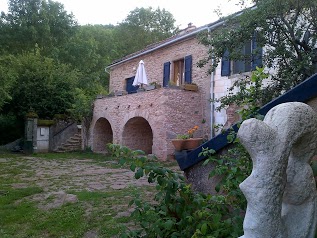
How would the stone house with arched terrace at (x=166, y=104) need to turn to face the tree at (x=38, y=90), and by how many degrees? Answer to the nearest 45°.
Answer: approximately 90° to its right

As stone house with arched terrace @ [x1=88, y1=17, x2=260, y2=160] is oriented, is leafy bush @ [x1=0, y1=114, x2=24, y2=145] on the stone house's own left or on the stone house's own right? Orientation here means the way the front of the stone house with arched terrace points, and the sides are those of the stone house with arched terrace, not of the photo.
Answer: on the stone house's own right

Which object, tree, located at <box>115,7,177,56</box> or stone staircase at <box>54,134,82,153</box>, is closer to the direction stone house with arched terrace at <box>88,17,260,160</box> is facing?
the stone staircase

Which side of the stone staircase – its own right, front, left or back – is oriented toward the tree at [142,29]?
back

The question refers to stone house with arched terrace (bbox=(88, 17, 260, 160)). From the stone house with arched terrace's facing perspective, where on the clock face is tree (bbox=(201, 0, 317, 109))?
The tree is roughly at 10 o'clock from the stone house with arched terrace.

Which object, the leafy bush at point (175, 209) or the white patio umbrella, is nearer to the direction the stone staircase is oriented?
the leafy bush

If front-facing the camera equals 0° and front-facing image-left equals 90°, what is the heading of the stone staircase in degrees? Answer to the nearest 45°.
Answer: approximately 45°

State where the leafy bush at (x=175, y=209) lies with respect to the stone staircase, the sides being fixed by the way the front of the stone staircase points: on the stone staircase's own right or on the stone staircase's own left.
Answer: on the stone staircase's own left

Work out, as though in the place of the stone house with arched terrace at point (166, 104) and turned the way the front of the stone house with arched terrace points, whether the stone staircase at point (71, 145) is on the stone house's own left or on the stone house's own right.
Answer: on the stone house's own right

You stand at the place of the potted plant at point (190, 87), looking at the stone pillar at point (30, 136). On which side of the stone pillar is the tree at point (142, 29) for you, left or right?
right

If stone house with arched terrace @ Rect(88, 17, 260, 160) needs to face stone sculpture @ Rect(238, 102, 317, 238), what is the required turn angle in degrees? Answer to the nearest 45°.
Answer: approximately 45° to its left

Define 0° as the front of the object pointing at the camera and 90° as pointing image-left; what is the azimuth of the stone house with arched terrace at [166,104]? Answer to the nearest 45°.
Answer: approximately 45°
